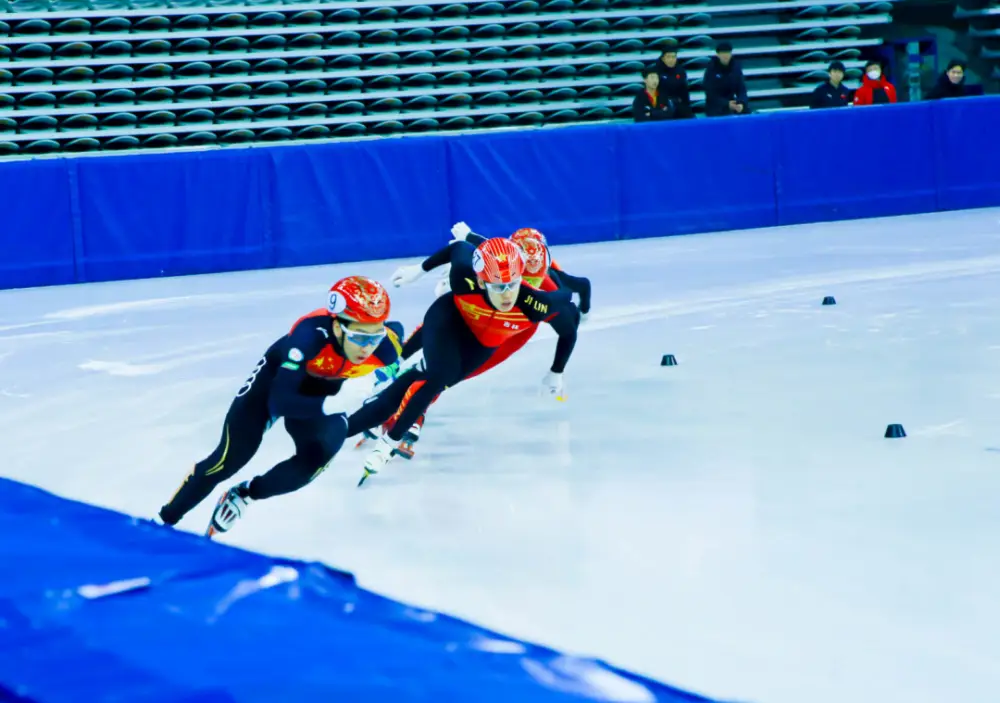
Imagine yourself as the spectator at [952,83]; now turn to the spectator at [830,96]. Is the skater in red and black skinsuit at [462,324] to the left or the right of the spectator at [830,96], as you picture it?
left

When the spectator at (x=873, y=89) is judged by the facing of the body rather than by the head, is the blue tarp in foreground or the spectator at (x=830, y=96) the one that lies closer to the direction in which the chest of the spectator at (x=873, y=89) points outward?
the blue tarp in foreground

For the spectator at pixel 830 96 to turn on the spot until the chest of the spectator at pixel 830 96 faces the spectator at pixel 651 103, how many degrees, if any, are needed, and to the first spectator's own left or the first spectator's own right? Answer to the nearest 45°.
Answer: approximately 45° to the first spectator's own right

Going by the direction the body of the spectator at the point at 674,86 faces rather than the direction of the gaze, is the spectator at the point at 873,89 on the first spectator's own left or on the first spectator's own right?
on the first spectator's own left

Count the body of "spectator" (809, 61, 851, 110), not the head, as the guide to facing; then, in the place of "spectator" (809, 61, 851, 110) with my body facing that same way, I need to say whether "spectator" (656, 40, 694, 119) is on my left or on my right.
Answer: on my right

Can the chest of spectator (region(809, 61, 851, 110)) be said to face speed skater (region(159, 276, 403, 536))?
yes

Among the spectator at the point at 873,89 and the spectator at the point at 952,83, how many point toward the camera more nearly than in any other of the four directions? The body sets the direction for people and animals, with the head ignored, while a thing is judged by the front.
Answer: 2
